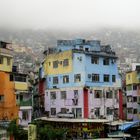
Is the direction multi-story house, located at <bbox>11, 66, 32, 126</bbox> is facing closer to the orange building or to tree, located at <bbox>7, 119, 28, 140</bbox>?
the tree

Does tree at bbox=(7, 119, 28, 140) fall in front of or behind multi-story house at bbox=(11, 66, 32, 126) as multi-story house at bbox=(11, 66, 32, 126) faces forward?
in front

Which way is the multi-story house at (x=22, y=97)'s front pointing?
toward the camera

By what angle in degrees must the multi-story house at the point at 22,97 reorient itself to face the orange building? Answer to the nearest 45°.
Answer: approximately 45° to its right
